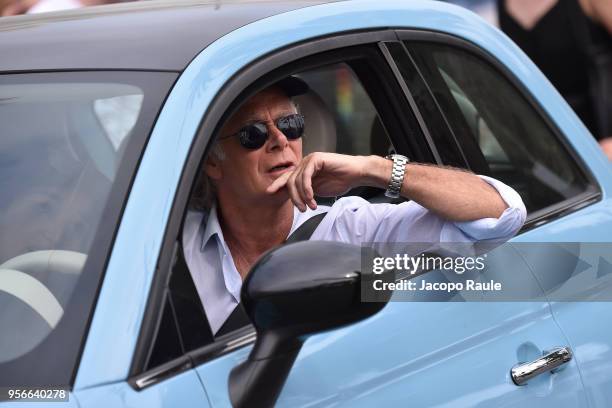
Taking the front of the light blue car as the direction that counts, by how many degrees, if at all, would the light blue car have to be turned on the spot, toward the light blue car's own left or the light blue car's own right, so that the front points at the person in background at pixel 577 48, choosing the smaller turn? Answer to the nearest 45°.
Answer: approximately 180°
